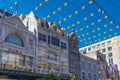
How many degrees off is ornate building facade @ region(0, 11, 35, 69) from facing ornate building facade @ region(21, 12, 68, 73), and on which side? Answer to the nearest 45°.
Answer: approximately 90° to its left

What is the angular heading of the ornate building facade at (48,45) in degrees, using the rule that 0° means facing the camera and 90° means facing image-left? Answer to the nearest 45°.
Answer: approximately 315°

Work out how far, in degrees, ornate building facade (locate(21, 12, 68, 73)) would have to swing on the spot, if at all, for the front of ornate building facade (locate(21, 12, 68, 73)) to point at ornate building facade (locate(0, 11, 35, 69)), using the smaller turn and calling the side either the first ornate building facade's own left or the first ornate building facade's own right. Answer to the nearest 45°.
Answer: approximately 90° to the first ornate building facade's own right

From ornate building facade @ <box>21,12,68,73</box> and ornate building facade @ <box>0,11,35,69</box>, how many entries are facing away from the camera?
0

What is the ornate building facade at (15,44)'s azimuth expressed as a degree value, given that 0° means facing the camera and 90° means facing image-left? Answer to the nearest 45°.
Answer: approximately 315°
